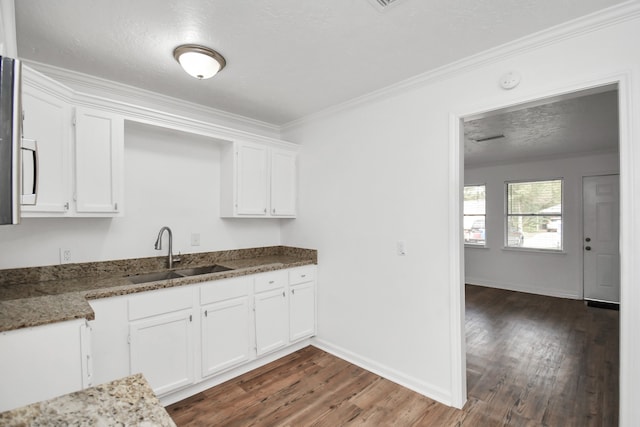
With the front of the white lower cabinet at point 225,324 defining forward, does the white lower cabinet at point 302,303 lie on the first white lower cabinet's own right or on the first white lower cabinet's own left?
on the first white lower cabinet's own left

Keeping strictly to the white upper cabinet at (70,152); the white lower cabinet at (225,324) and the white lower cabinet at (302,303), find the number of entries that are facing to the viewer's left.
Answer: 0

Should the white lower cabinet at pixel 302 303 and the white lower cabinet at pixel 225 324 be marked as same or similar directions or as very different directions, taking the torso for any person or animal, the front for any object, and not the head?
same or similar directions

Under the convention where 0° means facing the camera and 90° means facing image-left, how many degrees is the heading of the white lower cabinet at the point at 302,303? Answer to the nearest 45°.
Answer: approximately 315°

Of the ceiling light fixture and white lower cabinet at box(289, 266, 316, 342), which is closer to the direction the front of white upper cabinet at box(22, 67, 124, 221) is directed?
the ceiling light fixture

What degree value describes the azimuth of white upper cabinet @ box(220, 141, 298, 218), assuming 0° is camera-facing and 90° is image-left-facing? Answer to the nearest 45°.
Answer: approximately 315°

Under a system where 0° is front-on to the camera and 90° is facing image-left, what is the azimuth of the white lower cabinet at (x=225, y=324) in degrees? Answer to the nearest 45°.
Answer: approximately 315°

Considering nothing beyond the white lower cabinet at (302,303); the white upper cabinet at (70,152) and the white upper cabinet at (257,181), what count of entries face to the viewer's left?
0

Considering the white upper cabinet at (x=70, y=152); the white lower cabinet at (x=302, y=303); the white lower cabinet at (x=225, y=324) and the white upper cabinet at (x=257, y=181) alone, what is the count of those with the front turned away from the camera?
0

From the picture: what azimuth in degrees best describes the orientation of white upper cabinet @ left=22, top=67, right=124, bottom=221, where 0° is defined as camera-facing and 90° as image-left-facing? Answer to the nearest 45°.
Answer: approximately 315°

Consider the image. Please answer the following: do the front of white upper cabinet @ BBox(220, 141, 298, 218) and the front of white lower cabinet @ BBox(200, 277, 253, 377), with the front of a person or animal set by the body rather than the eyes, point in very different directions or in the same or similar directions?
same or similar directions
